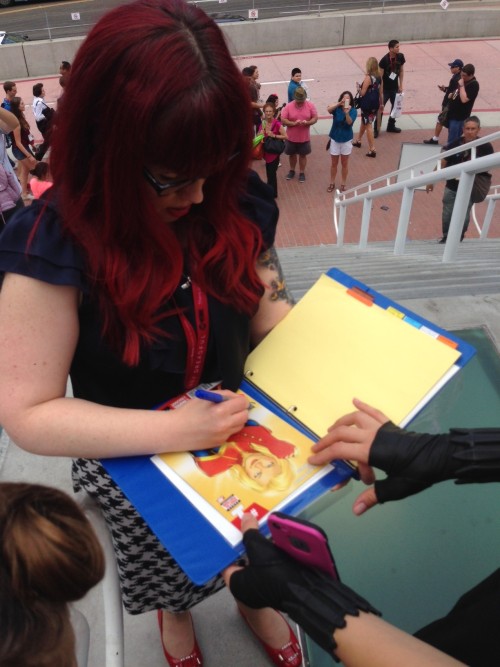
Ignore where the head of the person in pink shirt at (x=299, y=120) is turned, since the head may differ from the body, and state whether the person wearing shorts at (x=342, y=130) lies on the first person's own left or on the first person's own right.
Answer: on the first person's own left

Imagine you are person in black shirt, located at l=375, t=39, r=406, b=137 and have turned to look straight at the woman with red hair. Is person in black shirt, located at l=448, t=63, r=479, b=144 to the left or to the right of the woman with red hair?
left

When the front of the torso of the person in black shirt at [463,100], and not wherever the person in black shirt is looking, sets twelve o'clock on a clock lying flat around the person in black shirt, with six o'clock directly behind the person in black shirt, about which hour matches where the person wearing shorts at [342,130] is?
The person wearing shorts is roughly at 11 o'clock from the person in black shirt.

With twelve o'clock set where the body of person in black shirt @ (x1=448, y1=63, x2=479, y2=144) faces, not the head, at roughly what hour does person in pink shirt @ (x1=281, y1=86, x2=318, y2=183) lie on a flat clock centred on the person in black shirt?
The person in pink shirt is roughly at 11 o'clock from the person in black shirt.

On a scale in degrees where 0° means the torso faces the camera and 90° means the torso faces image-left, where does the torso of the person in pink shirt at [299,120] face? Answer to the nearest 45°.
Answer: approximately 0°

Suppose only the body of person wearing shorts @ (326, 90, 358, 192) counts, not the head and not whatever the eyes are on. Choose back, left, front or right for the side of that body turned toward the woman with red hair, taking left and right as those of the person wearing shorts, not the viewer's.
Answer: front

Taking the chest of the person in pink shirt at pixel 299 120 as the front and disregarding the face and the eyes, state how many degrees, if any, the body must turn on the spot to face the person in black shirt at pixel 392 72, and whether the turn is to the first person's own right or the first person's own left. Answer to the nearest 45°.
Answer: approximately 135° to the first person's own left

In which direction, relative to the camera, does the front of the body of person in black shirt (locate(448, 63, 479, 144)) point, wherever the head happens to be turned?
to the viewer's left

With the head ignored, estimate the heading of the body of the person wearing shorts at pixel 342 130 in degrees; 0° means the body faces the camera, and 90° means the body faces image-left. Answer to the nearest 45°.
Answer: approximately 0°
